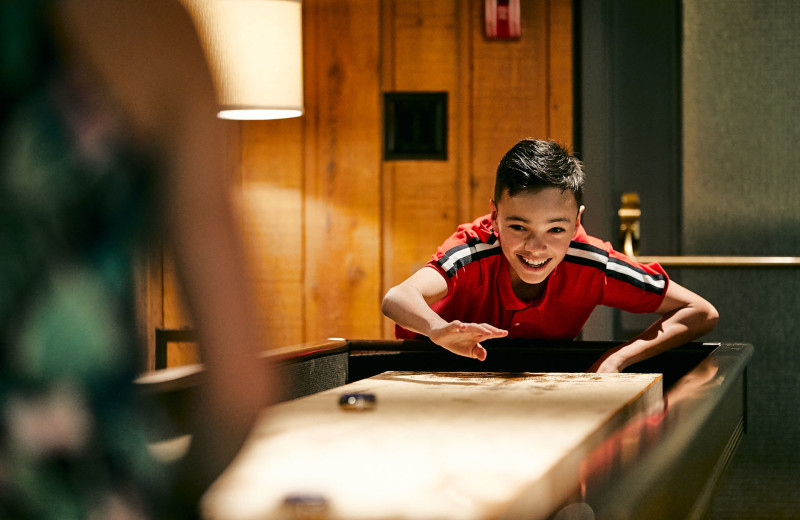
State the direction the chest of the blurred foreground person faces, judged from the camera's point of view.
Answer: away from the camera

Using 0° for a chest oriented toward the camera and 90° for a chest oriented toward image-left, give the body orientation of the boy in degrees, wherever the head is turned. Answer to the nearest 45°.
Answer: approximately 0°
